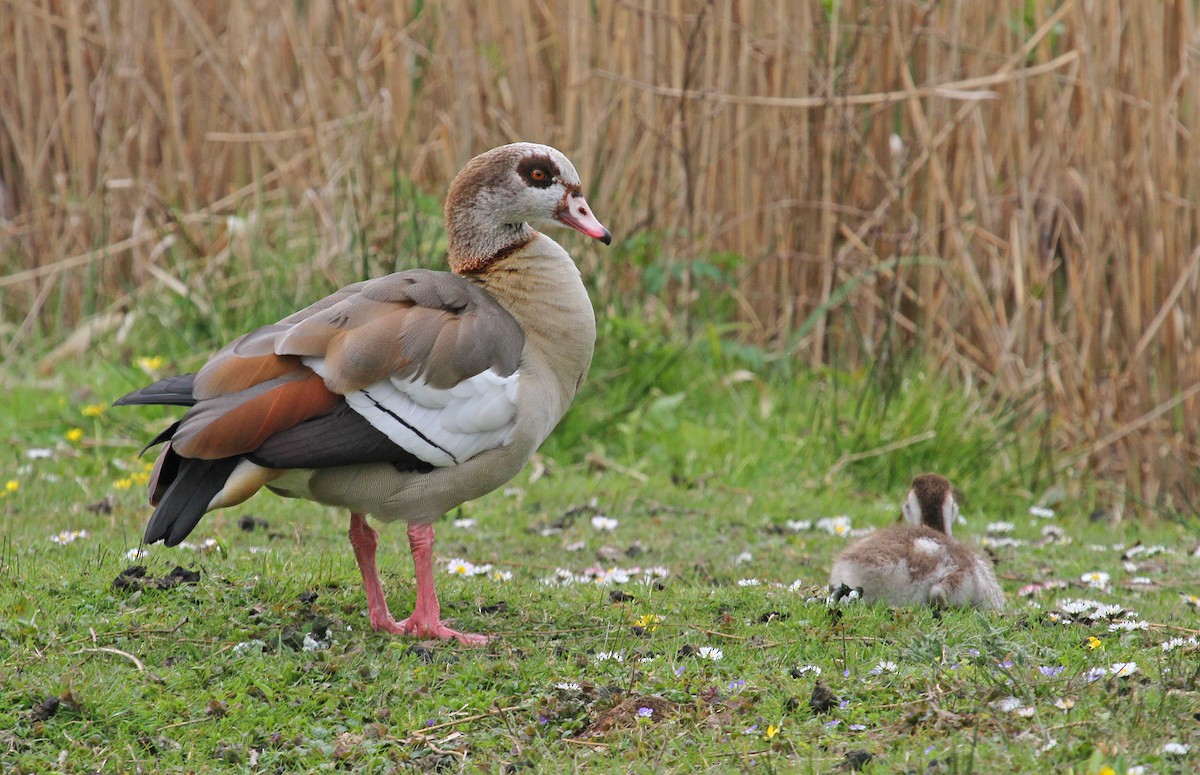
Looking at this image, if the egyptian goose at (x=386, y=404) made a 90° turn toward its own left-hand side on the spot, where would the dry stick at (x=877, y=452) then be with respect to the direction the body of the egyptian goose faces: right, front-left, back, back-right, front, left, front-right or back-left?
front-right

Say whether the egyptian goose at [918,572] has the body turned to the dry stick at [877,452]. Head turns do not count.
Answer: yes

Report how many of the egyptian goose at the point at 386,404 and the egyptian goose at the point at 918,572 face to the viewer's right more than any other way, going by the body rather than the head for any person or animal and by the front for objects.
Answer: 1

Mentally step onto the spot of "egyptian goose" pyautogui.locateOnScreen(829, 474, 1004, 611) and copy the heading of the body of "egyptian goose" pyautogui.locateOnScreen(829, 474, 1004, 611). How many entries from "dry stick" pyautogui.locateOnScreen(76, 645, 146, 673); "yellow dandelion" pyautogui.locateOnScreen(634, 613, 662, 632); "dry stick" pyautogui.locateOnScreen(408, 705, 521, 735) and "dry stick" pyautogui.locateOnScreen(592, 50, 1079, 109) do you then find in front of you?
1

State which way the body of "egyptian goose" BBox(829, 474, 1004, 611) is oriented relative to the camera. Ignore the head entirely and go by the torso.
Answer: away from the camera

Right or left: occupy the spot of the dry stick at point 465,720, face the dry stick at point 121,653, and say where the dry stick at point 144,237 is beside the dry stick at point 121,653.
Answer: right

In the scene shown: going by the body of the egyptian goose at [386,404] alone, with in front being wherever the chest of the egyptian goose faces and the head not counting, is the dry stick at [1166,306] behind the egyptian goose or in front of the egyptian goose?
in front

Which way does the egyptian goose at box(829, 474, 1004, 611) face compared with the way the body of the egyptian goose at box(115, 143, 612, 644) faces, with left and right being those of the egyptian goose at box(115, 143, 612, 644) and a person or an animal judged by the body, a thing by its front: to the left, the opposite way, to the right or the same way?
to the left

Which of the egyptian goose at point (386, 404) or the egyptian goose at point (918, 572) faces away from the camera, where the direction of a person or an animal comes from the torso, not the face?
the egyptian goose at point (918, 572)

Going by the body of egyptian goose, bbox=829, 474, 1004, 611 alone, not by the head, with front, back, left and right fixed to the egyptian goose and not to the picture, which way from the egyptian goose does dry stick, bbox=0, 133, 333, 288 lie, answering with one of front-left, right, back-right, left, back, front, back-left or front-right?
front-left

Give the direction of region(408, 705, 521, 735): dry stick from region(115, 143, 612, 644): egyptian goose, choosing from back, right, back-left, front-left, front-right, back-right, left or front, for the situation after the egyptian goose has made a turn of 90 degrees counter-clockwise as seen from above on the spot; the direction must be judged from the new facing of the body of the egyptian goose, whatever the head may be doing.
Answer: back

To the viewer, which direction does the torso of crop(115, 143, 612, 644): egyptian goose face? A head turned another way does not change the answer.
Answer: to the viewer's right

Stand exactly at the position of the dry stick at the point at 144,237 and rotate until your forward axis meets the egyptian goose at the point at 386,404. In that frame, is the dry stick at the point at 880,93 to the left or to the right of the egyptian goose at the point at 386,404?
left

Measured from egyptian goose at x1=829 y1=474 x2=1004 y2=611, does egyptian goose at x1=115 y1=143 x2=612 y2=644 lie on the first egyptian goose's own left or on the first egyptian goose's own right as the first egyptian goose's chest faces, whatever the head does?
on the first egyptian goose's own left

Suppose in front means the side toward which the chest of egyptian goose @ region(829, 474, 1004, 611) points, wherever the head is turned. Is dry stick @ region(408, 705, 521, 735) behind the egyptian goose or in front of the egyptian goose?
behind
